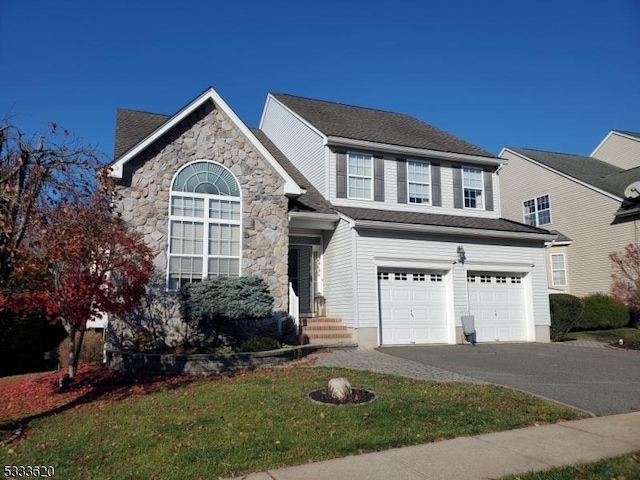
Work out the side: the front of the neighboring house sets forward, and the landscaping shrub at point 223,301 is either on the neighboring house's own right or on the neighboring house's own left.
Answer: on the neighboring house's own right

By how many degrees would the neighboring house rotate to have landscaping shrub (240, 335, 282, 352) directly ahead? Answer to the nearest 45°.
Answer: approximately 90° to its right

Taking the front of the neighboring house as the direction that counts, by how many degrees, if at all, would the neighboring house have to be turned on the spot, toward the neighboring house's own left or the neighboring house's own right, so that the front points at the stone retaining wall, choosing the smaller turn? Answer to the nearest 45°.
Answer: approximately 90° to the neighboring house's own right

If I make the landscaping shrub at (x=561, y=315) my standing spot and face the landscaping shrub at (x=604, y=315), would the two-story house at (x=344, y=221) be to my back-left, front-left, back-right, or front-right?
back-left

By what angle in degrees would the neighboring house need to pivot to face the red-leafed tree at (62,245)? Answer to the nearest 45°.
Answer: approximately 45° to its right

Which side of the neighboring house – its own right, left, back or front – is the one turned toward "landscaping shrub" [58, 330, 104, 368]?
right

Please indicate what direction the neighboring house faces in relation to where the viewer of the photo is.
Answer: facing the viewer and to the right of the viewer

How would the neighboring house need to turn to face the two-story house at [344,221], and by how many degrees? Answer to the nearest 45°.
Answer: approximately 90° to its right

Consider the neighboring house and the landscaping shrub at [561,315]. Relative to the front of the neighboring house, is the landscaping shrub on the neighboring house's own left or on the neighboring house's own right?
on the neighboring house's own right
